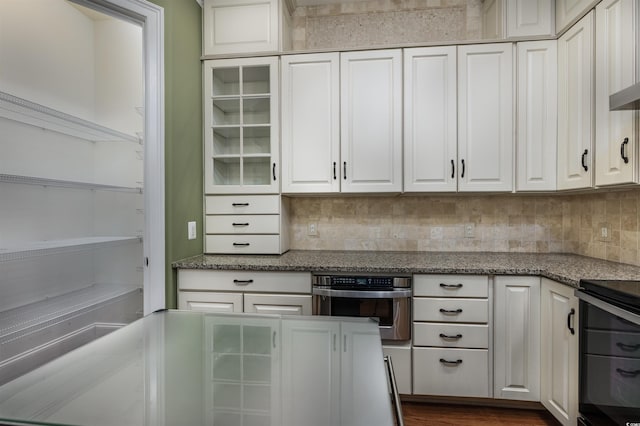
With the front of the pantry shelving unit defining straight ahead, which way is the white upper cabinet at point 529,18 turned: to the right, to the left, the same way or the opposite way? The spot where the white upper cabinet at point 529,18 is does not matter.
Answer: to the right

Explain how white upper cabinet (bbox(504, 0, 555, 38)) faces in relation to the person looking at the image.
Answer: facing the viewer

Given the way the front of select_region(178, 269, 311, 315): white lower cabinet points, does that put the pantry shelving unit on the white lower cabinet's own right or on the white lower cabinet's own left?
on the white lower cabinet's own right

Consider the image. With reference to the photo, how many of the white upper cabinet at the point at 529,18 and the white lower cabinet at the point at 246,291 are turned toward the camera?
2

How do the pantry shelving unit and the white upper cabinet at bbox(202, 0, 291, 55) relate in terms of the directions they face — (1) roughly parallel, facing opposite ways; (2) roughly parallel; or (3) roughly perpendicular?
roughly perpendicular

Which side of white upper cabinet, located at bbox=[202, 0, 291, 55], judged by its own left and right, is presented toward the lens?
front

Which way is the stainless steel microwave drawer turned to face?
toward the camera

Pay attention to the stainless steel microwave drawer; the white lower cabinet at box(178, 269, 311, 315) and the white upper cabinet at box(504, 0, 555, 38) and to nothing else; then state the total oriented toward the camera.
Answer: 3

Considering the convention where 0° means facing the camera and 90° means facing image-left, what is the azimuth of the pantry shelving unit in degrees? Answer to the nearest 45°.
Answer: approximately 315°

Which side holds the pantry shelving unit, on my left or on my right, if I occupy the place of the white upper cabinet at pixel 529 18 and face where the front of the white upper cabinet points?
on my right
